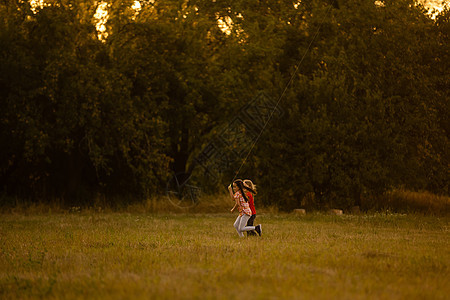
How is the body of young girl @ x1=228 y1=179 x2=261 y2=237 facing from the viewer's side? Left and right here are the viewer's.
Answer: facing to the left of the viewer

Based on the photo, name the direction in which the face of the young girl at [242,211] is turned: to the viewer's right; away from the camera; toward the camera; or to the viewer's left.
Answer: to the viewer's left
